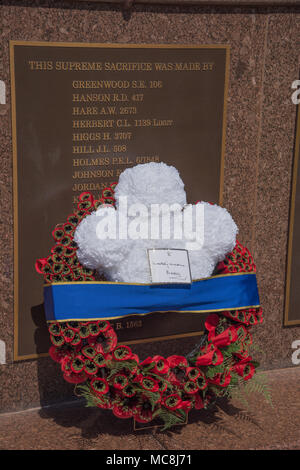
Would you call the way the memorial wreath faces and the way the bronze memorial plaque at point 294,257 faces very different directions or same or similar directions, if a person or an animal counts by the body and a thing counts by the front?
same or similar directions

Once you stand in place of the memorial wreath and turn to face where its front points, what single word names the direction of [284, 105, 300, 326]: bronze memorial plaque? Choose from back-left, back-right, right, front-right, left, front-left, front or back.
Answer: back-left

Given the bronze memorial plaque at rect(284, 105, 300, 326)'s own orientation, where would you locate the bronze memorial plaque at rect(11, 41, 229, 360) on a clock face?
the bronze memorial plaque at rect(11, 41, 229, 360) is roughly at 2 o'clock from the bronze memorial plaque at rect(284, 105, 300, 326).

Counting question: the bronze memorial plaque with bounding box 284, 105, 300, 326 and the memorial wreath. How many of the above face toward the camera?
2

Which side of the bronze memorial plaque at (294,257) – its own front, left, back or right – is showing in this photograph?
front

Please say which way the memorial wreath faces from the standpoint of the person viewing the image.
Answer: facing the viewer

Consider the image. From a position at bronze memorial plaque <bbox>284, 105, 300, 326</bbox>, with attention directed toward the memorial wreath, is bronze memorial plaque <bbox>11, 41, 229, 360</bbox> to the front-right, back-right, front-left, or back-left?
front-right

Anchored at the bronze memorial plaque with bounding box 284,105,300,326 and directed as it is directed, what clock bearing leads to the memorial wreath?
The memorial wreath is roughly at 1 o'clock from the bronze memorial plaque.
